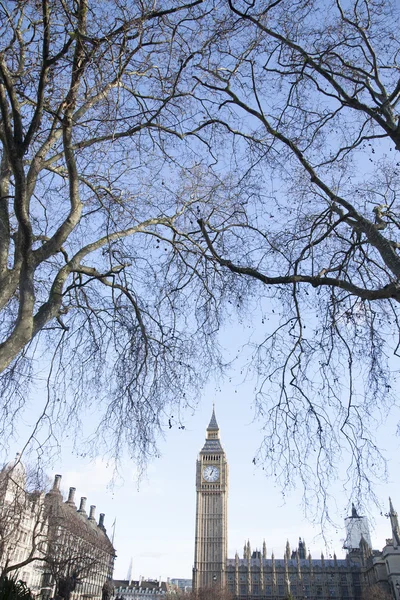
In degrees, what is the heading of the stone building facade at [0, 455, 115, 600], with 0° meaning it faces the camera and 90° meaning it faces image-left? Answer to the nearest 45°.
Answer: approximately 315°
